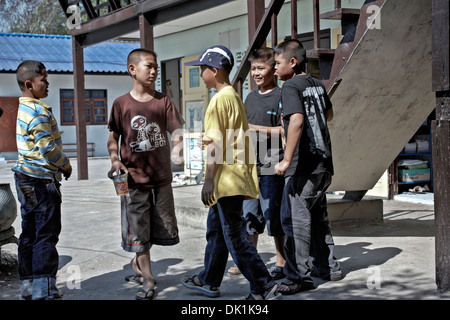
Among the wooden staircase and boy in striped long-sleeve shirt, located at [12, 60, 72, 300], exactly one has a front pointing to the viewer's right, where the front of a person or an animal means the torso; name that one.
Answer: the boy in striped long-sleeve shirt

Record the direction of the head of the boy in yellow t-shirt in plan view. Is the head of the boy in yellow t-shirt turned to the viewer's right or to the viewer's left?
to the viewer's left

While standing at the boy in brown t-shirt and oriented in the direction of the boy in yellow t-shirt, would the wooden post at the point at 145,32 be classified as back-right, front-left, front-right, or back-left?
back-left

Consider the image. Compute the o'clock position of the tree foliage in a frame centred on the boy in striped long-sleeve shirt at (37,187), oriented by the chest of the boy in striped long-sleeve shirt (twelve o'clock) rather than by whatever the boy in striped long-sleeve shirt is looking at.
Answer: The tree foliage is roughly at 9 o'clock from the boy in striped long-sleeve shirt.

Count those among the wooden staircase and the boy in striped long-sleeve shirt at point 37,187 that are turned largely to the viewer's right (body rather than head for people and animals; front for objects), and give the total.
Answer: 1

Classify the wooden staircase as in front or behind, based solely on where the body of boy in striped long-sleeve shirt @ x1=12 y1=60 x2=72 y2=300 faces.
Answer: in front

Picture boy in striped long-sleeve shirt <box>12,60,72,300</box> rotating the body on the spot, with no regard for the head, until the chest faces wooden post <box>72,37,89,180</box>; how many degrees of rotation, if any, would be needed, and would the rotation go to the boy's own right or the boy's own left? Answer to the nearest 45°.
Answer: approximately 90° to the boy's own left

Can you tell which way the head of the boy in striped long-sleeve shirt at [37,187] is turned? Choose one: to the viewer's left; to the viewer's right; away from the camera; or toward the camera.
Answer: to the viewer's right

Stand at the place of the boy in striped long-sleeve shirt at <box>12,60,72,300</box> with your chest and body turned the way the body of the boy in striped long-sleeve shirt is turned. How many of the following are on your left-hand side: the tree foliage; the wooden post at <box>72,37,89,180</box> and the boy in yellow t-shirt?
2

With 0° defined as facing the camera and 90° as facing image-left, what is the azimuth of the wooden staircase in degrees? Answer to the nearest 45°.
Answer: approximately 45°

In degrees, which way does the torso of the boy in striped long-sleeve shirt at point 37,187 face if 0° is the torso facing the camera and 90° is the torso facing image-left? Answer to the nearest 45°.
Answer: approximately 270°

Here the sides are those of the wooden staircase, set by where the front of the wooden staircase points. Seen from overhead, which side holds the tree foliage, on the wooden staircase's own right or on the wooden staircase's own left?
on the wooden staircase's own right

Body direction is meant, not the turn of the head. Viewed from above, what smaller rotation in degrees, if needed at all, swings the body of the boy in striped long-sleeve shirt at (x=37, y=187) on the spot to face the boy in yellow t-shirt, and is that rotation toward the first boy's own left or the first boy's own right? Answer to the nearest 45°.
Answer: approximately 45° to the first boy's own right

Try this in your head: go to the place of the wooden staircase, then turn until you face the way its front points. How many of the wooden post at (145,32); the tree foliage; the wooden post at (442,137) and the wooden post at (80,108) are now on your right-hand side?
3

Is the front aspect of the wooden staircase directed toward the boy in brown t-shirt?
yes

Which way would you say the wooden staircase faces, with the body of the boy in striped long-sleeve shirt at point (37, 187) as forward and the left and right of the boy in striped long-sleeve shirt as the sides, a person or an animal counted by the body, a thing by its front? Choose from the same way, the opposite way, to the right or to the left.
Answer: the opposite way
